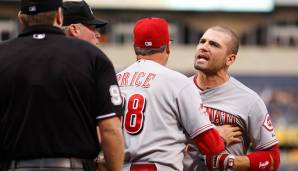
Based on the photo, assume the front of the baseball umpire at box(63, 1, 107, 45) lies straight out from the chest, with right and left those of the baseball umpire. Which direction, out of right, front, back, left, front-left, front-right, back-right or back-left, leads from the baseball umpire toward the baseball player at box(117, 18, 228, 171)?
front-right

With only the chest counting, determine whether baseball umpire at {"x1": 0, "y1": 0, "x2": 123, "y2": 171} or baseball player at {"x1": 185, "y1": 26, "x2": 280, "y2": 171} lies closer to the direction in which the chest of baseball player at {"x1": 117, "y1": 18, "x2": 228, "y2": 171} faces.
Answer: the baseball player

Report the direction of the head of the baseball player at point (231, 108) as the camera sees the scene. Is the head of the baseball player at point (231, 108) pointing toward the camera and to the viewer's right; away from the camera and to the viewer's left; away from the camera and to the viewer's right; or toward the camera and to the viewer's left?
toward the camera and to the viewer's left

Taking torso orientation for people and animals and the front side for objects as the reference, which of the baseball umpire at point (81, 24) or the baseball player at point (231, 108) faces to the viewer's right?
the baseball umpire

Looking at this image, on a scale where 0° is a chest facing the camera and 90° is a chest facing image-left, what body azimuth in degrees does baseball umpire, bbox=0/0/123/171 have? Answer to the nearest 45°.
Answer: approximately 225°

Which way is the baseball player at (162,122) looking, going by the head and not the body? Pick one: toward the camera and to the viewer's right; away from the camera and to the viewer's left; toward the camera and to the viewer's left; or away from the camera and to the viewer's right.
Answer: away from the camera and to the viewer's right

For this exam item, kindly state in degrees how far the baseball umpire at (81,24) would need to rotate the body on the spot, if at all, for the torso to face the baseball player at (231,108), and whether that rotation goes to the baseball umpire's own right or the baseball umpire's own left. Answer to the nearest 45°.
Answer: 0° — they already face them

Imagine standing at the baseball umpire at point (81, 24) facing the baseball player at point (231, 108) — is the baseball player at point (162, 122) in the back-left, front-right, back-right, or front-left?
front-right

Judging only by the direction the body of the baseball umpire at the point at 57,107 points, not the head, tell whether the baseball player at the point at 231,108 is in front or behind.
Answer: in front

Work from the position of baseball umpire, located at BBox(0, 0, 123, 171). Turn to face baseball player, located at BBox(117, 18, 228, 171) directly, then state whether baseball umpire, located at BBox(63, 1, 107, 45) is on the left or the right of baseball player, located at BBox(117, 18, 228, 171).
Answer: left

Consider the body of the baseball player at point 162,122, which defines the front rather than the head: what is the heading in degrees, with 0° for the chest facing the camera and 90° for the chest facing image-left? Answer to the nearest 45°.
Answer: approximately 225°

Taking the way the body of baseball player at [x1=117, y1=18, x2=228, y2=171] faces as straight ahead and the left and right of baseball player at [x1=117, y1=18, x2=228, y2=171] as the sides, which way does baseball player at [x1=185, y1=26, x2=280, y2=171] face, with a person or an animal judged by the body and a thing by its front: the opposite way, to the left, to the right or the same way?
the opposite way

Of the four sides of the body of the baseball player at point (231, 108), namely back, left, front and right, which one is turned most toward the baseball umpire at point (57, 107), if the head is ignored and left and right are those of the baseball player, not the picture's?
front

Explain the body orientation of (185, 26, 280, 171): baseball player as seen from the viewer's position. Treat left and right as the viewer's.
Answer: facing the viewer and to the left of the viewer
